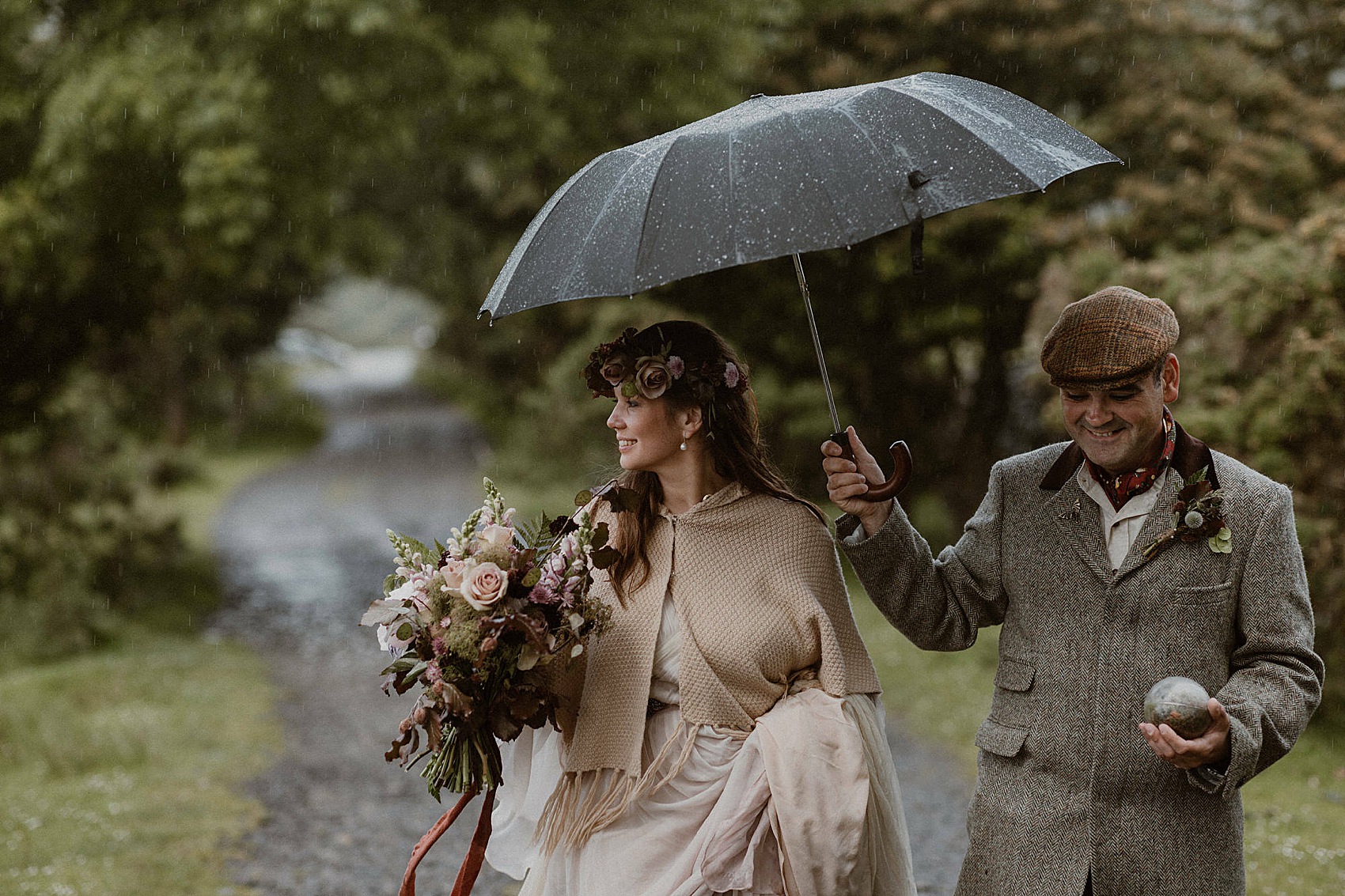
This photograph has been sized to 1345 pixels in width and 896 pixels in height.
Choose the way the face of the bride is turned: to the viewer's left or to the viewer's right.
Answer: to the viewer's left

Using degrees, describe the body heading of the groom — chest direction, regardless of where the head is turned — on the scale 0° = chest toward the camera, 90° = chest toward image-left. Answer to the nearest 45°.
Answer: approximately 0°

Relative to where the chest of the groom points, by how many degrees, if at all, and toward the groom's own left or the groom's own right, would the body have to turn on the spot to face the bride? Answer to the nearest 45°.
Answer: approximately 90° to the groom's own right
